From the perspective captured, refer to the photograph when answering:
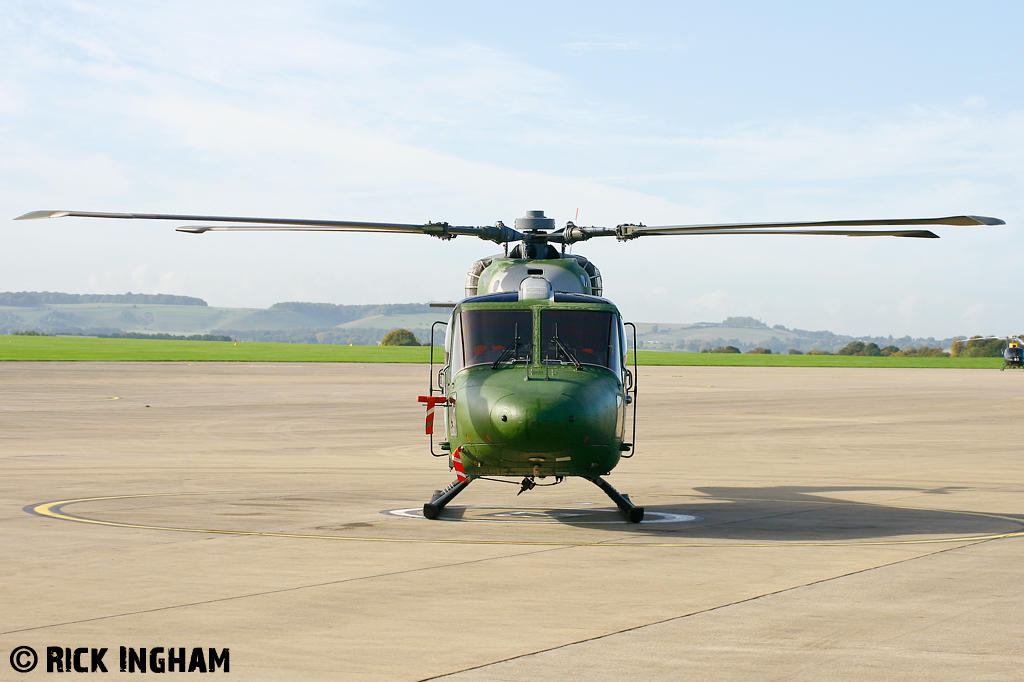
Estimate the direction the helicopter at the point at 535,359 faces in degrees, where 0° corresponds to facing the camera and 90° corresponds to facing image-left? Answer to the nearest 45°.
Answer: approximately 0°
